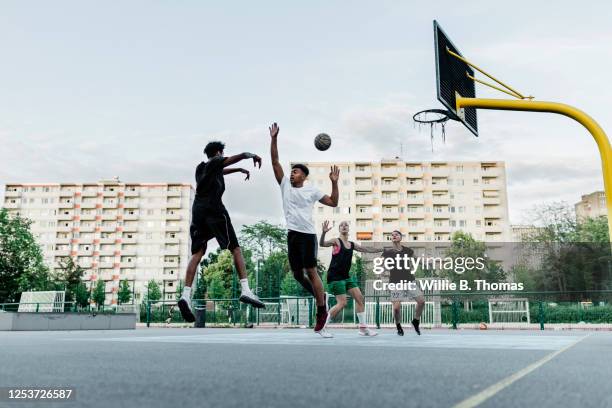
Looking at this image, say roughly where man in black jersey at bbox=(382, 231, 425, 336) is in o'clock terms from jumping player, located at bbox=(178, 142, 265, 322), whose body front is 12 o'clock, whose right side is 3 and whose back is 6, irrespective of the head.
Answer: The man in black jersey is roughly at 12 o'clock from the jumping player.

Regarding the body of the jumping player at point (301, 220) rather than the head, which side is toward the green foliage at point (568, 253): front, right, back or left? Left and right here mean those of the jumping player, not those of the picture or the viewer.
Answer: back

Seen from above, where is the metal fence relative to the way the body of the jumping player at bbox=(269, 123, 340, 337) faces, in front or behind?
behind

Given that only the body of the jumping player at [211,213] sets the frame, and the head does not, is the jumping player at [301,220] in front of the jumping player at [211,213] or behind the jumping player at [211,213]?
in front

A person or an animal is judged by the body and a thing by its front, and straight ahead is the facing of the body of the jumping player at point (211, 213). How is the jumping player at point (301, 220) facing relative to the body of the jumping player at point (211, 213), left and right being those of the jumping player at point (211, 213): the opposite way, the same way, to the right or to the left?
the opposite way

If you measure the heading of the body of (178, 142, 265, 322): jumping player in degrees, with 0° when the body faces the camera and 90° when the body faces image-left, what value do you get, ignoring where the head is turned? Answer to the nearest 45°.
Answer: approximately 225°

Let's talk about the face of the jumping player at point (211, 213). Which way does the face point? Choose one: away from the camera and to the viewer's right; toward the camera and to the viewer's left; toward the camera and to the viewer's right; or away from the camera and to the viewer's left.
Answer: away from the camera and to the viewer's right

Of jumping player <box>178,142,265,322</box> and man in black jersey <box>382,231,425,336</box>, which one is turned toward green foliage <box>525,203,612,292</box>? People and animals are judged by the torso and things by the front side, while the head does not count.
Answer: the jumping player

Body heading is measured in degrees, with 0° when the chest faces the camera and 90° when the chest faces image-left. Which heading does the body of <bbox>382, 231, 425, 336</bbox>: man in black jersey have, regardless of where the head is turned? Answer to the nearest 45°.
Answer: approximately 0°

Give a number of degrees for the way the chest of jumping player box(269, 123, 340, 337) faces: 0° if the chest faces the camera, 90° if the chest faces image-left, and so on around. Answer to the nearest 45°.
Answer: approximately 45°

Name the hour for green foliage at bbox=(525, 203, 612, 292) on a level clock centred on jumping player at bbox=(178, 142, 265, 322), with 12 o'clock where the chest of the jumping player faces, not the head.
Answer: The green foliage is roughly at 12 o'clock from the jumping player.

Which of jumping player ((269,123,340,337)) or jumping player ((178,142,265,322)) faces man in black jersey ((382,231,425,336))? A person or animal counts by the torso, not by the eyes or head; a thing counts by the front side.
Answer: jumping player ((178,142,265,322))
